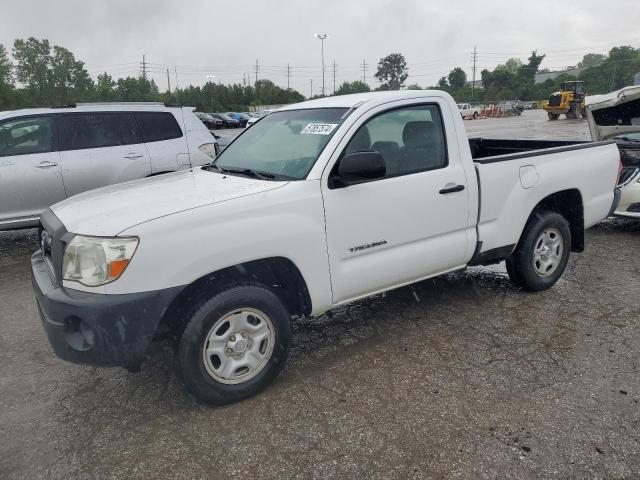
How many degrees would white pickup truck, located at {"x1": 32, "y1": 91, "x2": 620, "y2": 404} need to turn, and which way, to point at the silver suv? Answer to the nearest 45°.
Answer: approximately 90° to its right

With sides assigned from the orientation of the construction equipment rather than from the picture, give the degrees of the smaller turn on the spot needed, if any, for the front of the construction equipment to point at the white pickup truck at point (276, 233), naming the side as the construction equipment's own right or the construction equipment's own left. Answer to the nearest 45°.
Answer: approximately 45° to the construction equipment's own left

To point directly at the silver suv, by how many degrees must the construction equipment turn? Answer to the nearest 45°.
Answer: approximately 135° to its right

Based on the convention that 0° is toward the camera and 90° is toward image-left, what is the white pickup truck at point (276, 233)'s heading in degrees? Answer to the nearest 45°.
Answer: approximately 45°
